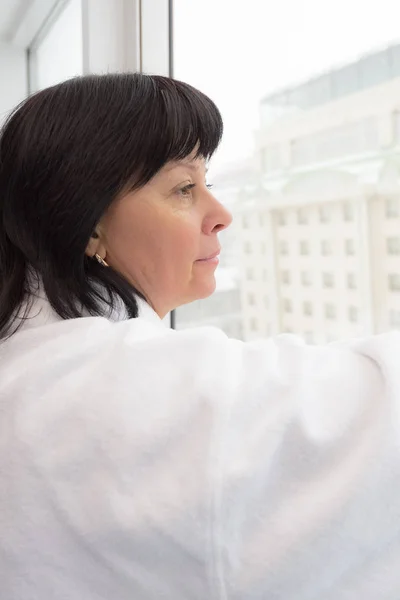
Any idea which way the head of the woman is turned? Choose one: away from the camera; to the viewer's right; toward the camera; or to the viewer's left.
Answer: to the viewer's right

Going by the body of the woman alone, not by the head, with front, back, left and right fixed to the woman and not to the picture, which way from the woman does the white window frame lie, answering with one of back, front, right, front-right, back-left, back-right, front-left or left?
front-left

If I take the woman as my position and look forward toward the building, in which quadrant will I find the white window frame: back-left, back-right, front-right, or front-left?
front-left

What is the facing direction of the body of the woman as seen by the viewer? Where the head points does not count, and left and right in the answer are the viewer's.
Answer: facing away from the viewer and to the right of the viewer

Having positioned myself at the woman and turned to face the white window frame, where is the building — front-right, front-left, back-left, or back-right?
front-right

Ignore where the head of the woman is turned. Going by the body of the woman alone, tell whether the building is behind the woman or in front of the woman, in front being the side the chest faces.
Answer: in front
